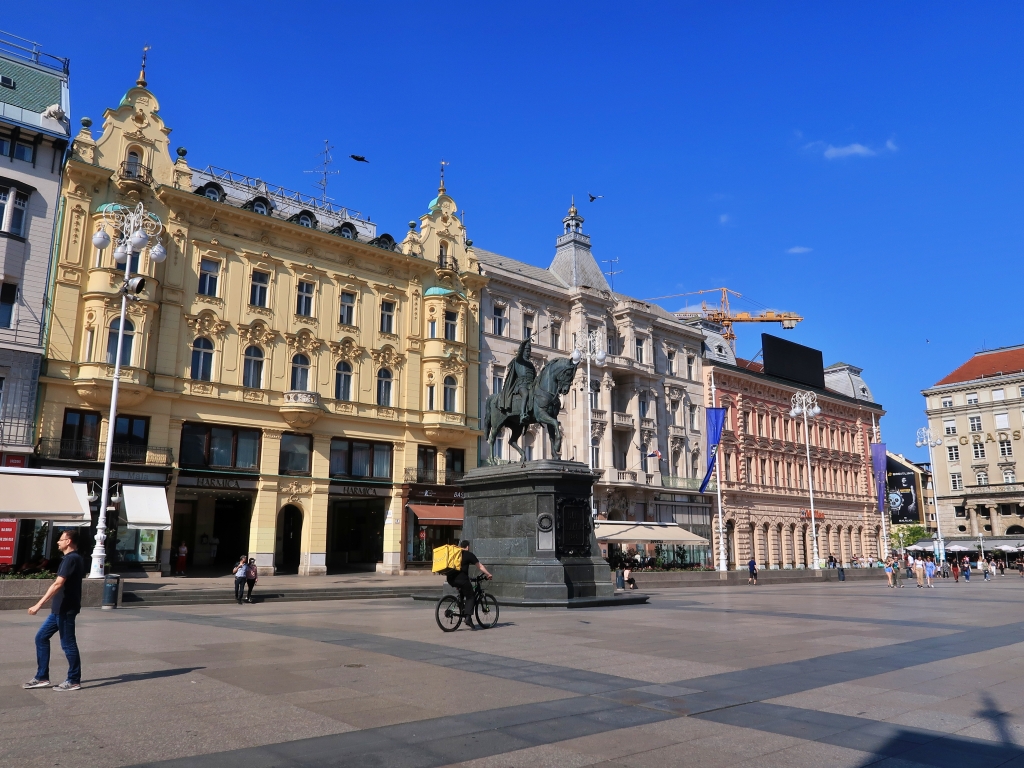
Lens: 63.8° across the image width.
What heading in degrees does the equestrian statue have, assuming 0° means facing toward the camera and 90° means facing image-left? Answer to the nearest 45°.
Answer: approximately 315°

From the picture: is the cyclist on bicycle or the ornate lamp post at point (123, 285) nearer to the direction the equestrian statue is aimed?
the cyclist on bicycle

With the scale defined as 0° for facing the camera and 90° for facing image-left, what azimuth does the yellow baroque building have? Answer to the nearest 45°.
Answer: approximately 315°

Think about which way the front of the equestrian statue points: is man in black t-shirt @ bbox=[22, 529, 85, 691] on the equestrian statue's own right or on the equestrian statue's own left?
on the equestrian statue's own right

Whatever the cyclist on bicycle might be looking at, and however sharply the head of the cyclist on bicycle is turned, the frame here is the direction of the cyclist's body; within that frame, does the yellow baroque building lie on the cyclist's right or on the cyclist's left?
on the cyclist's left

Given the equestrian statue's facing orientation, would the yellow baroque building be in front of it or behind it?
behind

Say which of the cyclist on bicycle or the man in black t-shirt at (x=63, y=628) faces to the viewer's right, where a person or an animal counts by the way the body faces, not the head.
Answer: the cyclist on bicycle

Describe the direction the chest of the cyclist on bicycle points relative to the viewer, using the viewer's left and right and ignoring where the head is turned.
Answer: facing to the right of the viewer
